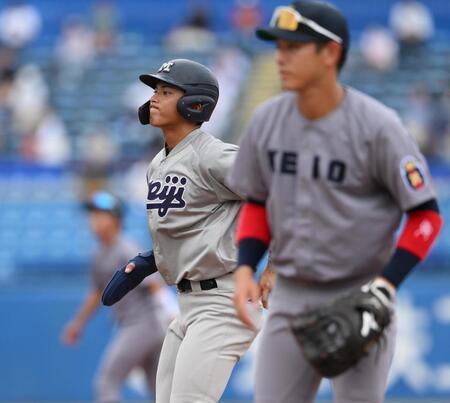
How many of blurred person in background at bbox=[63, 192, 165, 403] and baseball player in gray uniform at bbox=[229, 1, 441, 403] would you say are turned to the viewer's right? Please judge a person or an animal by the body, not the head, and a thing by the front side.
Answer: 0

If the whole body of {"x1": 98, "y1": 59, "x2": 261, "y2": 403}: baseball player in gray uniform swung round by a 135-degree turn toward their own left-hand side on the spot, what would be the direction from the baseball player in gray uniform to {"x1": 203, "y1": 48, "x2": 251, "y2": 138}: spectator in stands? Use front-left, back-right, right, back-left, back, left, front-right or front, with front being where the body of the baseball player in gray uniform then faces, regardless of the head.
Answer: left

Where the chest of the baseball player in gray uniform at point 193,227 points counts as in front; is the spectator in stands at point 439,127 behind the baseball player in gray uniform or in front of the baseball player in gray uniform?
behind

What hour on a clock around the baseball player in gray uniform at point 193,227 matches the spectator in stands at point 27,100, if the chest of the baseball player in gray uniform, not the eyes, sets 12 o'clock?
The spectator in stands is roughly at 4 o'clock from the baseball player in gray uniform.

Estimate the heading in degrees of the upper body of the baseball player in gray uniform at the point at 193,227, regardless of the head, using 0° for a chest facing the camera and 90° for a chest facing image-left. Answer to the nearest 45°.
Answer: approximately 45°

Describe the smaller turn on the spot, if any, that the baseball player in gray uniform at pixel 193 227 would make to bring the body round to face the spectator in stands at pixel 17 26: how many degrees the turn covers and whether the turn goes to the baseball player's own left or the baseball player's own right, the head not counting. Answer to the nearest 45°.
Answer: approximately 135° to the baseball player's own right

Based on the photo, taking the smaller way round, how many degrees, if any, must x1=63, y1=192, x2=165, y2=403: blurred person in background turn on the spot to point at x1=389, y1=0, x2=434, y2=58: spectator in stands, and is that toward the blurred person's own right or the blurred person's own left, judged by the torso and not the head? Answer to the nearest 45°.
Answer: approximately 180°

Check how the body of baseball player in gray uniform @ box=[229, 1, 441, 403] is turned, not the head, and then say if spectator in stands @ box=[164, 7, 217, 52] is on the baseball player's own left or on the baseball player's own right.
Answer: on the baseball player's own right

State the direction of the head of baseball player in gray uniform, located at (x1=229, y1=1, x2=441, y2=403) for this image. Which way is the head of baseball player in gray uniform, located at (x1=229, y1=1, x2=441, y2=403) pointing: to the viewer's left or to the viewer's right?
to the viewer's left

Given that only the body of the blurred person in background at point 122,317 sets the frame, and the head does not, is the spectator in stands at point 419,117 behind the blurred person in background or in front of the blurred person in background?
behind
